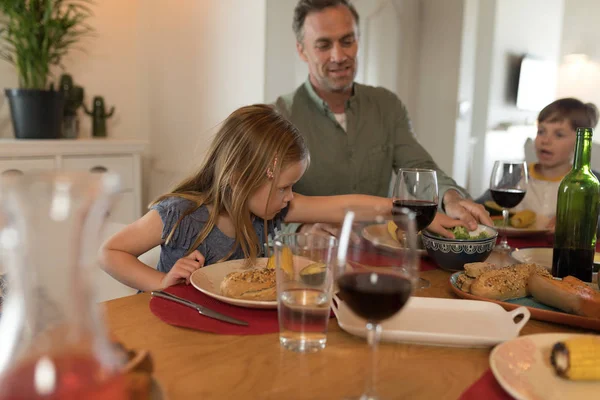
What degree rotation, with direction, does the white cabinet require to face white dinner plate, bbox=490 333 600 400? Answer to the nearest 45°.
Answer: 0° — it already faces it

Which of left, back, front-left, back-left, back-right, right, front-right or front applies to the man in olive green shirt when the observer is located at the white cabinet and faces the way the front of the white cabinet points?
front-left

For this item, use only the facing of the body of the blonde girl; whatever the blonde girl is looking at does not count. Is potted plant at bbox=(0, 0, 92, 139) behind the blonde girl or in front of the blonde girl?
behind

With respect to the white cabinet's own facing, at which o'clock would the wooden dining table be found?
The wooden dining table is roughly at 12 o'clock from the white cabinet.

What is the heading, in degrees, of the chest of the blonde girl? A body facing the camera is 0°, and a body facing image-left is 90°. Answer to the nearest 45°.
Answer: approximately 315°

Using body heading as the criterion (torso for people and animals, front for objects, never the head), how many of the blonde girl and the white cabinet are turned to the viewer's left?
0

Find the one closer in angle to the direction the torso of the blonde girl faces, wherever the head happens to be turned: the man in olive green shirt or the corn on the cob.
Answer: the corn on the cob

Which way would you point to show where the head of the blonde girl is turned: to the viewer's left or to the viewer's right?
to the viewer's right

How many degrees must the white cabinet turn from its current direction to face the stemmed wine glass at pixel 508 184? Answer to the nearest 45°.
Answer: approximately 45° to its left

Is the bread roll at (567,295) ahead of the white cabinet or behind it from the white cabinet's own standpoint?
ahead

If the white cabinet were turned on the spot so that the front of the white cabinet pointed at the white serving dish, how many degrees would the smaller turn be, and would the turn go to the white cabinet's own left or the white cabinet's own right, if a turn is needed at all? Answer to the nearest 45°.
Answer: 0° — it already faces it

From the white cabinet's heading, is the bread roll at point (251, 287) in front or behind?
in front
